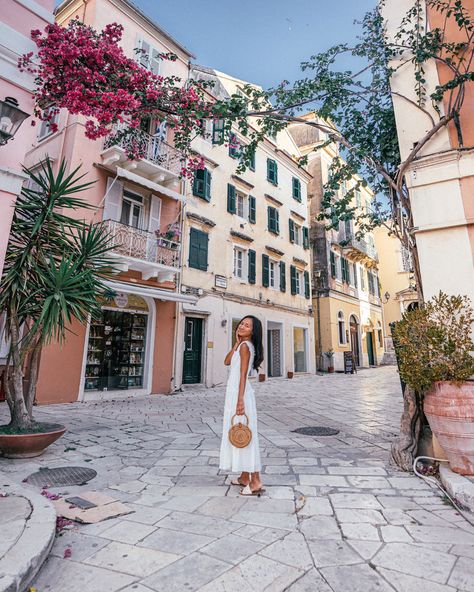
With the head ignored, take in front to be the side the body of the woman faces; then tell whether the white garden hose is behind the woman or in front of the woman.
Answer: behind

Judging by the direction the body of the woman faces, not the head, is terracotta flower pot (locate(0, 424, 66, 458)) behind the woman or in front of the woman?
in front

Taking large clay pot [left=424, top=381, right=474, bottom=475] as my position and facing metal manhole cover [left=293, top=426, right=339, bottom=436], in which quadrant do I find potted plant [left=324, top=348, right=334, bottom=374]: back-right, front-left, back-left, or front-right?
front-right

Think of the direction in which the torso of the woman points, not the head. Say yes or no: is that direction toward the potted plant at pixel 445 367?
no

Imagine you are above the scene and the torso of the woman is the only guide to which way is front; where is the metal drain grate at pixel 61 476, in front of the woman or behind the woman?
in front

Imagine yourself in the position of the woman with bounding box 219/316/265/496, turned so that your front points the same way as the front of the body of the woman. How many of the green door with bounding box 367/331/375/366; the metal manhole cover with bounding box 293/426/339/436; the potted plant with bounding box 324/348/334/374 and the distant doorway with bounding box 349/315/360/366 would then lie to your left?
0
